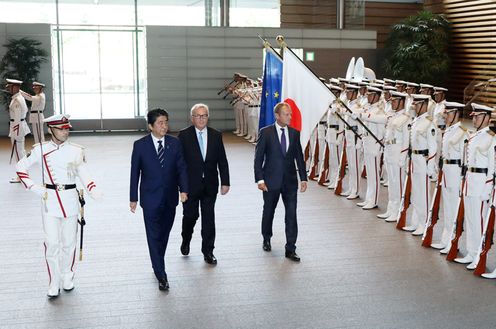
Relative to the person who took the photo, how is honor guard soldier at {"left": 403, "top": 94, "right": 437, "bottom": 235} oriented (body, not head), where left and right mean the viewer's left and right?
facing the viewer and to the left of the viewer

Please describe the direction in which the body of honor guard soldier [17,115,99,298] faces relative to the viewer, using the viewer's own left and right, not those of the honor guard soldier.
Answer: facing the viewer

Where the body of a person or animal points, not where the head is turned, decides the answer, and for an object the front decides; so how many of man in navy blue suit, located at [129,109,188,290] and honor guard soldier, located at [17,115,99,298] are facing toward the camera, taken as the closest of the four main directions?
2

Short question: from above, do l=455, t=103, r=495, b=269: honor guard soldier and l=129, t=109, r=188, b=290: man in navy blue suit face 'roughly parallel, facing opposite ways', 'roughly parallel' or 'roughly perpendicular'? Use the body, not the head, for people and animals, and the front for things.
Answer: roughly perpendicular

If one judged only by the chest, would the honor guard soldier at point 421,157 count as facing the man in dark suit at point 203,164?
yes

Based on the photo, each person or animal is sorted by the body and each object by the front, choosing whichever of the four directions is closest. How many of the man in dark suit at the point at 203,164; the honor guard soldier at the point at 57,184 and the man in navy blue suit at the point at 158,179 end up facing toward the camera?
3

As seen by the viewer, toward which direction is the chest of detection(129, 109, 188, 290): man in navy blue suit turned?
toward the camera

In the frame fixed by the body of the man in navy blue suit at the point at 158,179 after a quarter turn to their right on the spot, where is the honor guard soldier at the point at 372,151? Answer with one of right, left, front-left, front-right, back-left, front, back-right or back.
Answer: back-right

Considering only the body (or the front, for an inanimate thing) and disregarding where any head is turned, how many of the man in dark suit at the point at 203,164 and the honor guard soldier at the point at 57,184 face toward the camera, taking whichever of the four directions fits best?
2

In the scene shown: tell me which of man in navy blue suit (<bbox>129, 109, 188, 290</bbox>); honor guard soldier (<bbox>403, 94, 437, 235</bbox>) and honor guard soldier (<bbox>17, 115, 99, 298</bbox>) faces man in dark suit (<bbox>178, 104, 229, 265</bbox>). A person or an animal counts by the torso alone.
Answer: honor guard soldier (<bbox>403, 94, 437, 235</bbox>)

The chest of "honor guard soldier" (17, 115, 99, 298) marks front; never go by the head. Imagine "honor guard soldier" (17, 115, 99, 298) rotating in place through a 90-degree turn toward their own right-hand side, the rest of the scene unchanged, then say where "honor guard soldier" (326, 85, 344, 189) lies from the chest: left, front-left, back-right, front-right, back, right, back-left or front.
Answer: back-right
